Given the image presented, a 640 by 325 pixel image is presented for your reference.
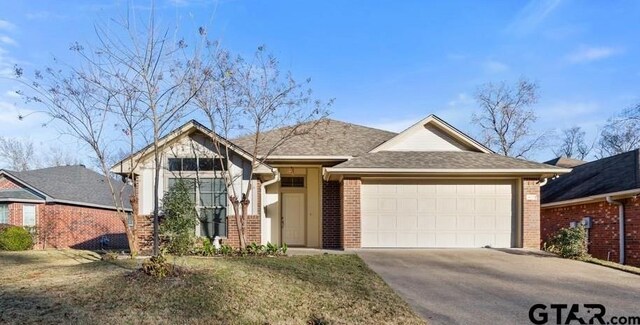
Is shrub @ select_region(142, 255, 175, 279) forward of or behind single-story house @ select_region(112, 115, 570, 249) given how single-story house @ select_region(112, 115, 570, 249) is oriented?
forward

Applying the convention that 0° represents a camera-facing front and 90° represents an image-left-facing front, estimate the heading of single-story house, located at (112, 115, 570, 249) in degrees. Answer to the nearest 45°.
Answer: approximately 0°

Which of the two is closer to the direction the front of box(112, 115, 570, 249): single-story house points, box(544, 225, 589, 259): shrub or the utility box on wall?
the shrub

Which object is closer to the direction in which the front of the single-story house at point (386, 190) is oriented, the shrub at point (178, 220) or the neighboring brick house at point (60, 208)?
the shrub

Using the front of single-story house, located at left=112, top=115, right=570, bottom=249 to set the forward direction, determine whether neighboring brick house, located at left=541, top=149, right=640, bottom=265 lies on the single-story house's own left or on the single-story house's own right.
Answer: on the single-story house's own left

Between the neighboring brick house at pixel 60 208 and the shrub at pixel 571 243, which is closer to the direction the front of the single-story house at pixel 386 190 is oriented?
the shrub

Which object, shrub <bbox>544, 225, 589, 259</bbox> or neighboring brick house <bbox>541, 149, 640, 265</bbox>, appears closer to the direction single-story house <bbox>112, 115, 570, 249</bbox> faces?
the shrub

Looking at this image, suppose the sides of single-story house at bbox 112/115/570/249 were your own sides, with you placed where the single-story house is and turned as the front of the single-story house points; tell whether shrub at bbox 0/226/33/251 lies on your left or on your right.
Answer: on your right
